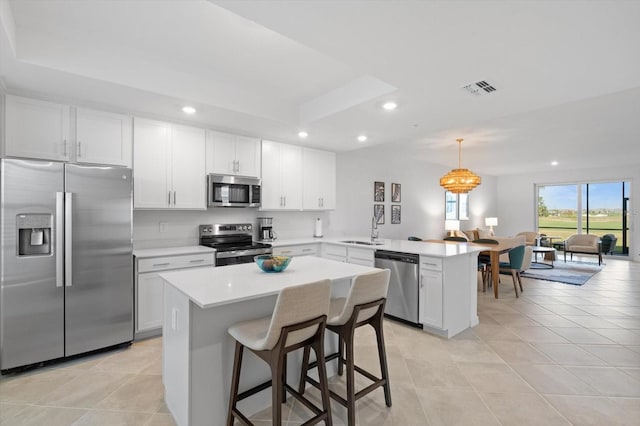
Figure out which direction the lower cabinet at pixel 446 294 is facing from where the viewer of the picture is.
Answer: facing the viewer and to the left of the viewer

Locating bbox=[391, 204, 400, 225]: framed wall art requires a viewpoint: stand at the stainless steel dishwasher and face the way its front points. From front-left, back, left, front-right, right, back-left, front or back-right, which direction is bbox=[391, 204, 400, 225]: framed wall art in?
back-right

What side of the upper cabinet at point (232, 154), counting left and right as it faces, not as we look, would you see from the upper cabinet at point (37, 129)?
right

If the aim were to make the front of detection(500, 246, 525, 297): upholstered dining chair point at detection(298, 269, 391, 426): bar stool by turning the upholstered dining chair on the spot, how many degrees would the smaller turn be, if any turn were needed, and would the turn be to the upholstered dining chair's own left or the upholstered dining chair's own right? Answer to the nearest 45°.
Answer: approximately 90° to the upholstered dining chair's own left

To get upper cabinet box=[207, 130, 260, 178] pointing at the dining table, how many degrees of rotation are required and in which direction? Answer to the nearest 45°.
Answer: approximately 45° to its left

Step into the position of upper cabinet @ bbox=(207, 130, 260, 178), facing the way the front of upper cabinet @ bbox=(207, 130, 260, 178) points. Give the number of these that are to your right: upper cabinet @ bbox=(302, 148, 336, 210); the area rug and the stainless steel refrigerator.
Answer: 1

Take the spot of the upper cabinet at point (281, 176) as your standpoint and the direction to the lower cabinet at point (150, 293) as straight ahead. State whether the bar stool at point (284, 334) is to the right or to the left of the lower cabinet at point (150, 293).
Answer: left

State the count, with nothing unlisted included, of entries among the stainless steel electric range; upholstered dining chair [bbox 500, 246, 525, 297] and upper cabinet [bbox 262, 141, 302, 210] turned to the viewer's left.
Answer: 1

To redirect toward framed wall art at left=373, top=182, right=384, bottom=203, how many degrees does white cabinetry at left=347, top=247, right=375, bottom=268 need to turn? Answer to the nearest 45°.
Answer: approximately 135° to its right

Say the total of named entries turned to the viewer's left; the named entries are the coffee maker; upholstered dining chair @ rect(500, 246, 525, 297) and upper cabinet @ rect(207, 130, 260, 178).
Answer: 1

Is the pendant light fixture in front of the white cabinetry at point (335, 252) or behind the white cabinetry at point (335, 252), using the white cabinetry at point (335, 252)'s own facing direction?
behind

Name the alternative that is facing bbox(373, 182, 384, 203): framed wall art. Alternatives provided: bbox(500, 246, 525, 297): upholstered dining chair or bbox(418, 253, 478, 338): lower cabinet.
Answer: the upholstered dining chair

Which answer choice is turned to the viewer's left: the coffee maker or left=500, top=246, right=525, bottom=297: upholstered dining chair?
the upholstered dining chair

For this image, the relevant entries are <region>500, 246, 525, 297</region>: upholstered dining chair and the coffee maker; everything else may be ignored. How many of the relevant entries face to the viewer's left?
1
